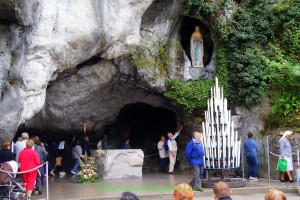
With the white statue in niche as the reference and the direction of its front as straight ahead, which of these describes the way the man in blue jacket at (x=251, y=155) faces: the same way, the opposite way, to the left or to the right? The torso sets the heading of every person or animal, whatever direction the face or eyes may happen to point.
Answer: the opposite way

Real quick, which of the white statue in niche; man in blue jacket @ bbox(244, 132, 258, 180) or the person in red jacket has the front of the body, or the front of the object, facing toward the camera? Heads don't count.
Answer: the white statue in niche

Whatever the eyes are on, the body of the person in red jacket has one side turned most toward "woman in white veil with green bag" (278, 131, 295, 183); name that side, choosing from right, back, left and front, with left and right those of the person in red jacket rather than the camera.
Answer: right

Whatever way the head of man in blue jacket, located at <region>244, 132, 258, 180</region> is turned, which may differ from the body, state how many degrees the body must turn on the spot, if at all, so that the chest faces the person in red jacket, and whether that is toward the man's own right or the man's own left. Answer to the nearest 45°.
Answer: approximately 135° to the man's own left

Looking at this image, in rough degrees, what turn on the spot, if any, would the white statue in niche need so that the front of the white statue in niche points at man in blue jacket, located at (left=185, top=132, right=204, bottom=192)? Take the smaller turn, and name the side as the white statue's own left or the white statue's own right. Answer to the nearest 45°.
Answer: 0° — it already faces them

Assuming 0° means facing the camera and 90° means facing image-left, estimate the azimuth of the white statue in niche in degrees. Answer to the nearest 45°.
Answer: approximately 0°

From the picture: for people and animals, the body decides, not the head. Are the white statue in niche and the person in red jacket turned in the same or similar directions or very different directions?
very different directions

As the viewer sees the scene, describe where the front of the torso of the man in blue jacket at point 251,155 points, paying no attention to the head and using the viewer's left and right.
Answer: facing away from the viewer

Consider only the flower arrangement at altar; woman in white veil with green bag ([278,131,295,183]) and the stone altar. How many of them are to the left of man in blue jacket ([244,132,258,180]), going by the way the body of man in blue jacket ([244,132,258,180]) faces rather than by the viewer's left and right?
2

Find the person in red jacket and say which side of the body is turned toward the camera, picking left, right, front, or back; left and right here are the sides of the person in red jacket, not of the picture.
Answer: back

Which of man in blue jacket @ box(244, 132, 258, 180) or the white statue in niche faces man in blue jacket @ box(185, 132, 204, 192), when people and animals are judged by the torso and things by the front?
the white statue in niche
